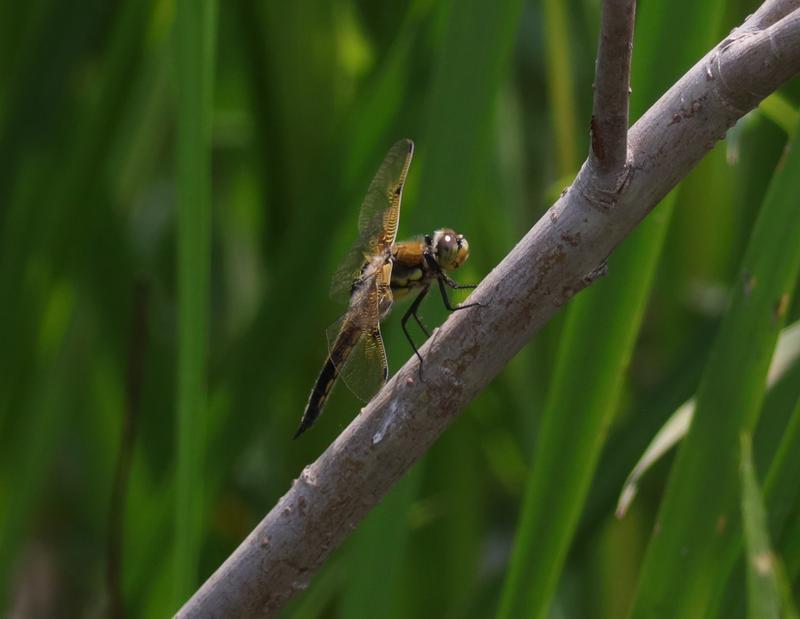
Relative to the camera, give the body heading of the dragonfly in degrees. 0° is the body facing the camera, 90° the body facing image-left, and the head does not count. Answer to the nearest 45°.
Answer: approximately 270°
